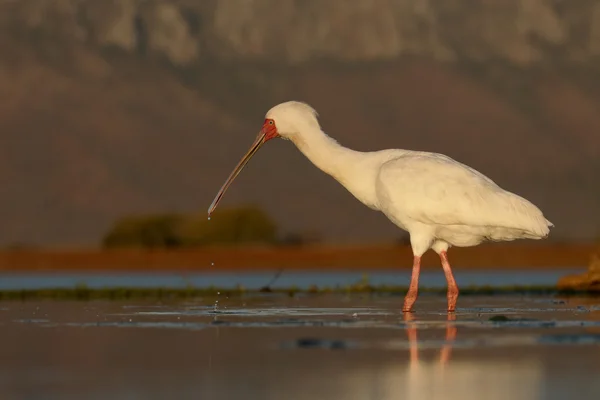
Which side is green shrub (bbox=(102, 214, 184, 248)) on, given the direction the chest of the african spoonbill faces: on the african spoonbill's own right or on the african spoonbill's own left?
on the african spoonbill's own right

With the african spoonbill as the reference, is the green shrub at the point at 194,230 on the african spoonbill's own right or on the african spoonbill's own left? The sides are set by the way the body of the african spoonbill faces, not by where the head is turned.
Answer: on the african spoonbill's own right

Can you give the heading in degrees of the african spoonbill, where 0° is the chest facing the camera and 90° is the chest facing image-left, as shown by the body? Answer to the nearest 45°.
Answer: approximately 90°
